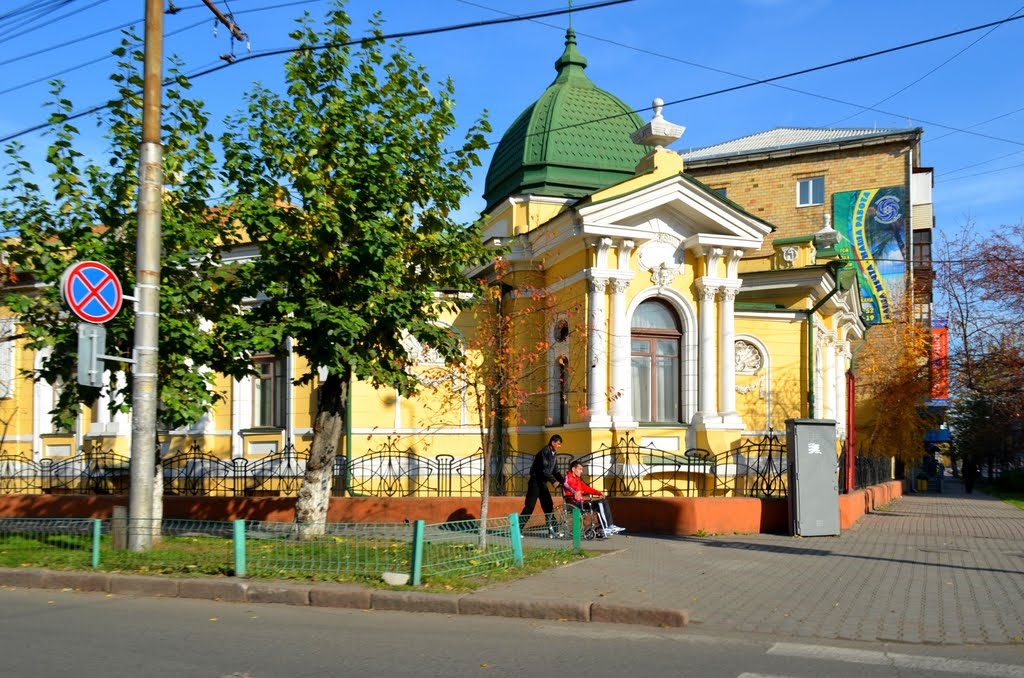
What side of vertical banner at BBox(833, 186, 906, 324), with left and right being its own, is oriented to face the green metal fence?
front

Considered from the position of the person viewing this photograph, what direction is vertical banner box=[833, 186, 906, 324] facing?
facing the viewer

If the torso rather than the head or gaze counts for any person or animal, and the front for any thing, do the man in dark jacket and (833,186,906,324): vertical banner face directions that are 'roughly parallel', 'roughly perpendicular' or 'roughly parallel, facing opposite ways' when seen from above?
roughly perpendicular

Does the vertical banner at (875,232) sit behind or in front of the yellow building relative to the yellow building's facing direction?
behind

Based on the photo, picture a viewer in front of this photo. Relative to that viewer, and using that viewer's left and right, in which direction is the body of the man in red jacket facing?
facing to the right of the viewer

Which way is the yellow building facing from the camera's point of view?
toward the camera

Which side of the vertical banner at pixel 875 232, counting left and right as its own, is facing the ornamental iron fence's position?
front

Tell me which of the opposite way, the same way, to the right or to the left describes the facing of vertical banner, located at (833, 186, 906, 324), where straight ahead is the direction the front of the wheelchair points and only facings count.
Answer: to the right

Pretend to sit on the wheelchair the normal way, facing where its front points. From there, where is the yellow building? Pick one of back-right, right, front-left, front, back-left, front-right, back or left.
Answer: left

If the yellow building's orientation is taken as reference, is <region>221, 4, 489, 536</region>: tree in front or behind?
in front

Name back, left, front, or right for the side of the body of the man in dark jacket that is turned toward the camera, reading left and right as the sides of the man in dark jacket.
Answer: right

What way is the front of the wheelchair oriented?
to the viewer's right

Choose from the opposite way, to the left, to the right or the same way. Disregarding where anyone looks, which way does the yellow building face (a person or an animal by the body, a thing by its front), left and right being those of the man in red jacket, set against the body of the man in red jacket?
to the right

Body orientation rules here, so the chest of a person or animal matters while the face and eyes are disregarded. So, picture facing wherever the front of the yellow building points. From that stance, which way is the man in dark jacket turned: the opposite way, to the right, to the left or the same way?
to the left

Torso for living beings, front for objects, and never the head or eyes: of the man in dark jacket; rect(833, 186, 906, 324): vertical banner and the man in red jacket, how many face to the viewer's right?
2
